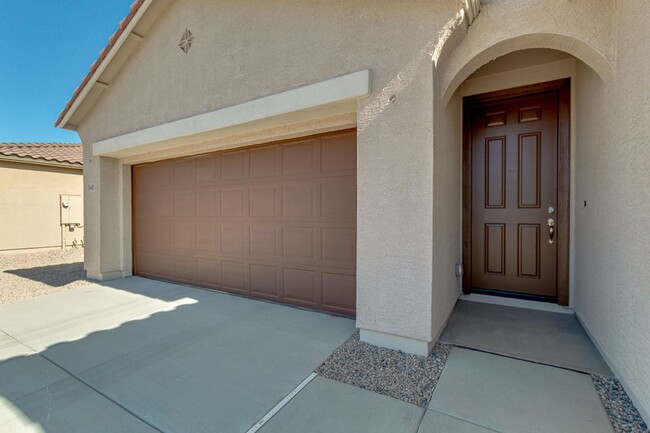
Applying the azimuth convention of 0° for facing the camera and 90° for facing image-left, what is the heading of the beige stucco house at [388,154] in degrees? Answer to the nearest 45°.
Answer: approximately 45°

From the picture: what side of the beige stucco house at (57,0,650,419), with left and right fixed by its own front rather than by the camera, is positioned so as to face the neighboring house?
right
